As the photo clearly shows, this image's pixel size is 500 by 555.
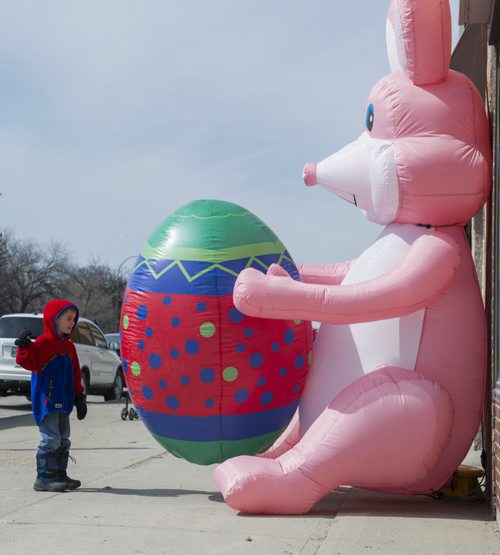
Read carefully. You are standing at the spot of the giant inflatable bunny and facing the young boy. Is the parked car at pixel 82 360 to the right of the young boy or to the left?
right

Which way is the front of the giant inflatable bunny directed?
to the viewer's left

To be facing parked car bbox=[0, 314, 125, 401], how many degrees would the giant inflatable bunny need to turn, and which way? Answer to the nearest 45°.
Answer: approximately 45° to its right

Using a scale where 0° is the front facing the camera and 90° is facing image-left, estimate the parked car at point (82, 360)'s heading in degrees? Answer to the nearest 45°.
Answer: approximately 225°

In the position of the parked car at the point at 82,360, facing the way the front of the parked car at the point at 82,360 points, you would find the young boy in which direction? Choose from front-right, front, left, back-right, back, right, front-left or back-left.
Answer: back-right

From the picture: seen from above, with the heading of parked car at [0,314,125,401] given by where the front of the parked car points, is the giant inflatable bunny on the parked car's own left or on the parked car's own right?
on the parked car's own right

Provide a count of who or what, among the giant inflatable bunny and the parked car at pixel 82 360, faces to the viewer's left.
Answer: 1

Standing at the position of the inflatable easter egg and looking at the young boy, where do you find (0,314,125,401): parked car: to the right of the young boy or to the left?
right
